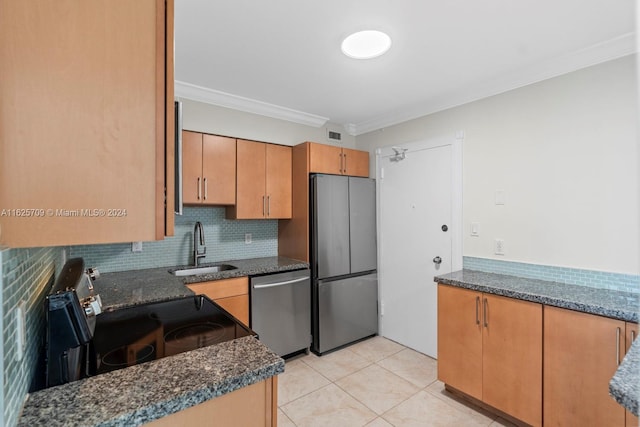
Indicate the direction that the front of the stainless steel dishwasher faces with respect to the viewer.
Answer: facing the viewer and to the right of the viewer

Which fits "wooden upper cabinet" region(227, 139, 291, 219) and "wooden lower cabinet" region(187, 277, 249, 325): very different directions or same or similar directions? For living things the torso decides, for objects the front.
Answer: same or similar directions

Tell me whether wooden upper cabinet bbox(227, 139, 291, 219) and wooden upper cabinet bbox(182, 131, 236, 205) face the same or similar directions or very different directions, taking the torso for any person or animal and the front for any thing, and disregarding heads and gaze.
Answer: same or similar directions

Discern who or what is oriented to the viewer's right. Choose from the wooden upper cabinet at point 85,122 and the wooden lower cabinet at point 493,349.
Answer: the wooden upper cabinet

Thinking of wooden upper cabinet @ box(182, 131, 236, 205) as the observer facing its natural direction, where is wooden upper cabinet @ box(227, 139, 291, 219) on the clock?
wooden upper cabinet @ box(227, 139, 291, 219) is roughly at 10 o'clock from wooden upper cabinet @ box(182, 131, 236, 205).

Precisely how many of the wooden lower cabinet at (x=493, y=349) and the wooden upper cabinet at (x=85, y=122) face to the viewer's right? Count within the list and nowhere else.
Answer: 1

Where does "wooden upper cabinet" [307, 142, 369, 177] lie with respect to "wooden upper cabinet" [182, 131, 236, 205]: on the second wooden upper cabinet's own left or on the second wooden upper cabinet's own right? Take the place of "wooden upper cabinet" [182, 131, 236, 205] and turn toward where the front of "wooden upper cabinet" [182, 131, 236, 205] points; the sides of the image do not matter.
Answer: on the second wooden upper cabinet's own left

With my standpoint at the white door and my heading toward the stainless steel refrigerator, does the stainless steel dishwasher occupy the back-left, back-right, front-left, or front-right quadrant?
front-left

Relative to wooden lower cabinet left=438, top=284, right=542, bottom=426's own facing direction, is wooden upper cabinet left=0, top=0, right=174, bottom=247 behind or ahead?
ahead

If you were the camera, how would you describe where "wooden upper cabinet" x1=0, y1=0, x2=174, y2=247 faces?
facing to the right of the viewer

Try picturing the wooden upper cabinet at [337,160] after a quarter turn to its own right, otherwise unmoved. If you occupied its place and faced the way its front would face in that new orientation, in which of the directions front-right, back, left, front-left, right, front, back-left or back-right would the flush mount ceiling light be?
front-left

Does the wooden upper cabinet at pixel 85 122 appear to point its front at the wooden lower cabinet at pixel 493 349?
yes

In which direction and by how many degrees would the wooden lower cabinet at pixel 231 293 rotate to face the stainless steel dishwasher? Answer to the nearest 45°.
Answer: approximately 45° to its left

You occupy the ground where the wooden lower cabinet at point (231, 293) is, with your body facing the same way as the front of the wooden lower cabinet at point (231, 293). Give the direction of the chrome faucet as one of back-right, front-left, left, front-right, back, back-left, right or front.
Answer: back
